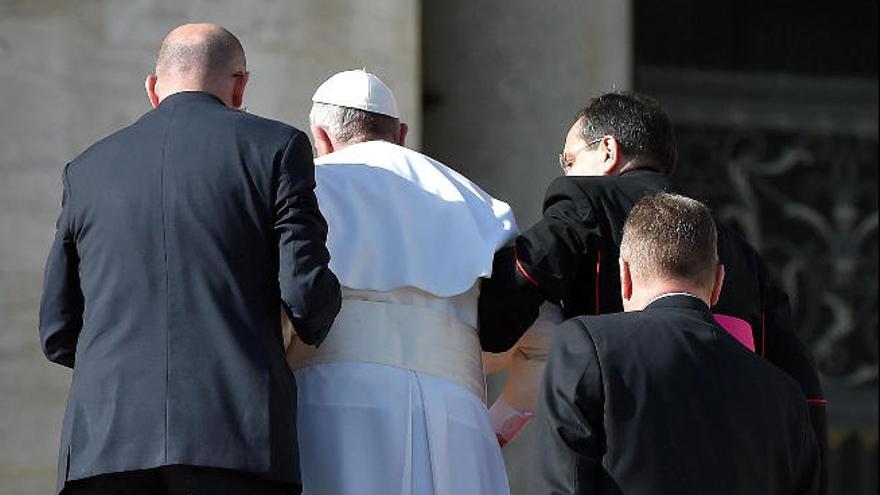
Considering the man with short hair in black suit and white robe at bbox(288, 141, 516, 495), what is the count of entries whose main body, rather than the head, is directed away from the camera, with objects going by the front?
2

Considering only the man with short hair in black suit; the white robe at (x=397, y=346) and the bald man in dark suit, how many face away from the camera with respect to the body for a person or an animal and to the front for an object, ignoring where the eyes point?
3

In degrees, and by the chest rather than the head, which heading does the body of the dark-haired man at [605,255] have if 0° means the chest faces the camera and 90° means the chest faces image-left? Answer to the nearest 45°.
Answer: approximately 135°

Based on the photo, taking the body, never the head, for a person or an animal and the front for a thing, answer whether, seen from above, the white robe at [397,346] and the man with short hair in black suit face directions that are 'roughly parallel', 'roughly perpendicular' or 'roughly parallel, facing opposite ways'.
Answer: roughly parallel

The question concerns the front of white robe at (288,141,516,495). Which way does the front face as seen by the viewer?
away from the camera

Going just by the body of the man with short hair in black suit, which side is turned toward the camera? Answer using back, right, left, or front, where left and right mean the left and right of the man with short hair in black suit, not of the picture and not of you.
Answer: back

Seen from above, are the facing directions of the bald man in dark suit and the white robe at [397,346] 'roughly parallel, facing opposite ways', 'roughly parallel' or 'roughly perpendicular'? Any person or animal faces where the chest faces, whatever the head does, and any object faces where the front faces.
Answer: roughly parallel

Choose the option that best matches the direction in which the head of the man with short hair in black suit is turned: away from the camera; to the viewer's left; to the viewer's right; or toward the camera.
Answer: away from the camera

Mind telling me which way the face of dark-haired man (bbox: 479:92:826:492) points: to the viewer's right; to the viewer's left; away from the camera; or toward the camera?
to the viewer's left

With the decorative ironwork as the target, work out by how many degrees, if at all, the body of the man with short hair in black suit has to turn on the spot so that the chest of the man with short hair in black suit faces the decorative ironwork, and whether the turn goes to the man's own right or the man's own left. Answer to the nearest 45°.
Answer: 0° — they already face it

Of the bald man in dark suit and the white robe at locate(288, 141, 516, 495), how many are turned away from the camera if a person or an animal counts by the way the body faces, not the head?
2

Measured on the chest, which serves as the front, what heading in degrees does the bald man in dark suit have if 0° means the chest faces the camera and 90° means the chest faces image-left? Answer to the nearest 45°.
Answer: approximately 180°
